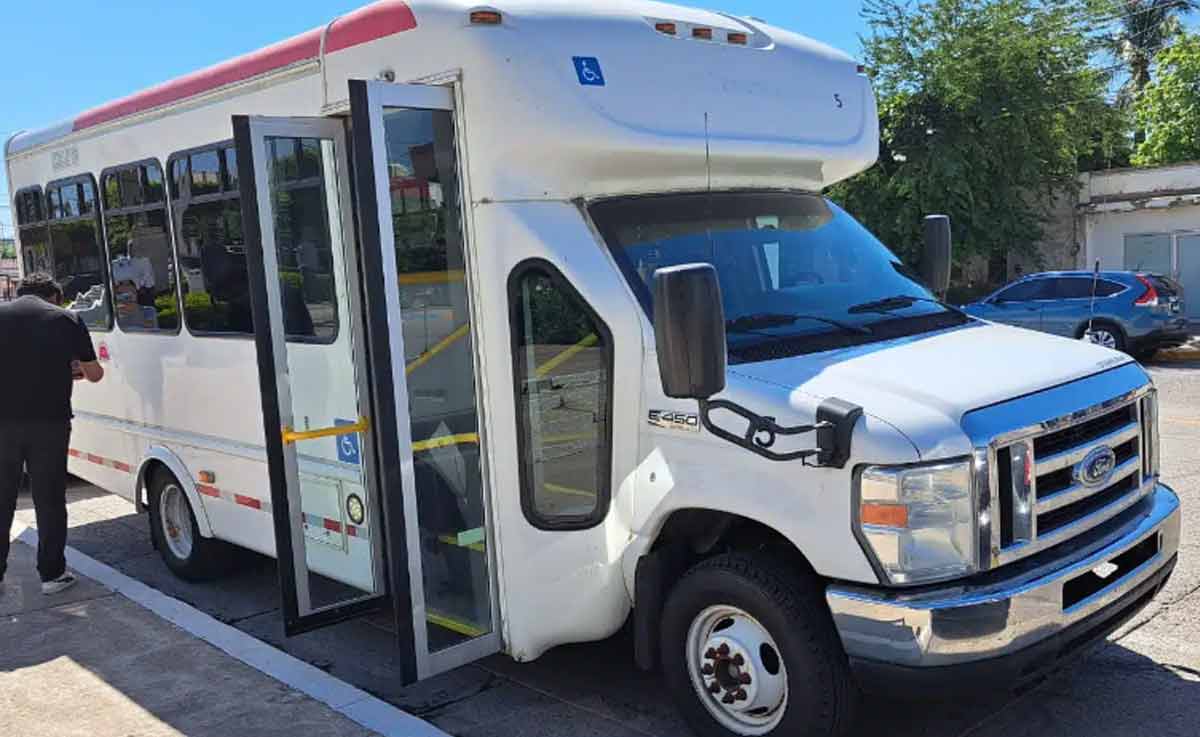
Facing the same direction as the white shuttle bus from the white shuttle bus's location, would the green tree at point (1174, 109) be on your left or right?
on your left

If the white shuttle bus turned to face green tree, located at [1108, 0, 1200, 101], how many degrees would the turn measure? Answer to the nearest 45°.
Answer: approximately 90° to its left

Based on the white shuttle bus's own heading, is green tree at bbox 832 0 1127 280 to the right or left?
on its left

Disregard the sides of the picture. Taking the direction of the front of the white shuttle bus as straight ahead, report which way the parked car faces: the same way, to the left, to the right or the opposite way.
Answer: the opposite way

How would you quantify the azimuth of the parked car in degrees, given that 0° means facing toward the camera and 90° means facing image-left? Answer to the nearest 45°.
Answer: approximately 135°

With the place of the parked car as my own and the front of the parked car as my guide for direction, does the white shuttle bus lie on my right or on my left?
on my left

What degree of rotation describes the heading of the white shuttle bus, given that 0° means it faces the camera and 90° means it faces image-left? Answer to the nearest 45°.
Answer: approximately 315°

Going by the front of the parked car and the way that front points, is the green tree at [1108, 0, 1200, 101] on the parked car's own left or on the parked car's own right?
on the parked car's own right

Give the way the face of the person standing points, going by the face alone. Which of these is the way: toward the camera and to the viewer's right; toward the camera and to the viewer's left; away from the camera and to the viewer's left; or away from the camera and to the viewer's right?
away from the camera and to the viewer's right
